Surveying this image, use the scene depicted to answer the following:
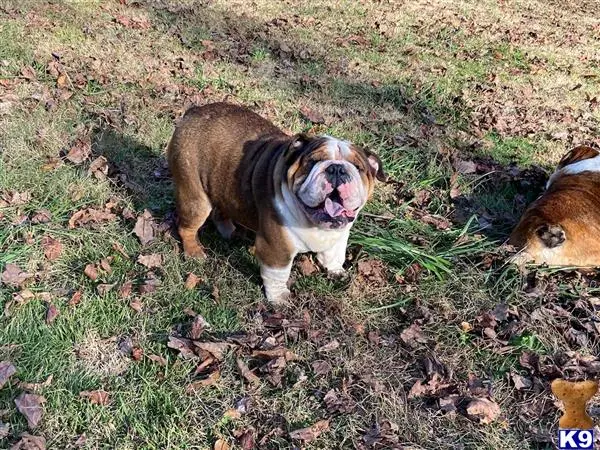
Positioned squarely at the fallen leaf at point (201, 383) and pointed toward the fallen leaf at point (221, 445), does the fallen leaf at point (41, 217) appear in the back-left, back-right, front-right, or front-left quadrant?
back-right

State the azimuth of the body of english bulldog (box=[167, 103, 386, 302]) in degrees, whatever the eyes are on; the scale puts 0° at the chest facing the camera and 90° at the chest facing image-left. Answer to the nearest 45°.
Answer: approximately 315°

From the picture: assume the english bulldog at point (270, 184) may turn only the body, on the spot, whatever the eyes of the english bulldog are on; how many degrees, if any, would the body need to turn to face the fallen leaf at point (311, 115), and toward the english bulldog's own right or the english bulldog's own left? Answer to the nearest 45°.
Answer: approximately 135° to the english bulldog's own left

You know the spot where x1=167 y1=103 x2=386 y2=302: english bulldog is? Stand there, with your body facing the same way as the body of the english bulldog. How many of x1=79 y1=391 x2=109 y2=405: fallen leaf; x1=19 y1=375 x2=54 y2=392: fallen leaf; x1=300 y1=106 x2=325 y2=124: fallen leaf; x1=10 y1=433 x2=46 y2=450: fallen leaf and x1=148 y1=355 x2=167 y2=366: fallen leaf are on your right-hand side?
4

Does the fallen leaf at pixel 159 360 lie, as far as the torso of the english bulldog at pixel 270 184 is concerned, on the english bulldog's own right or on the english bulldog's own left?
on the english bulldog's own right
